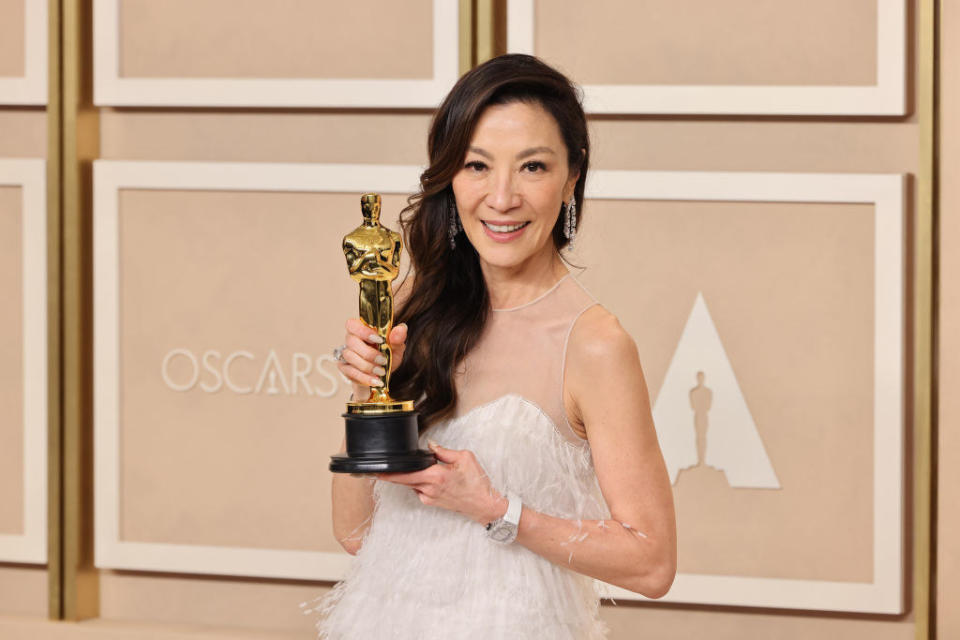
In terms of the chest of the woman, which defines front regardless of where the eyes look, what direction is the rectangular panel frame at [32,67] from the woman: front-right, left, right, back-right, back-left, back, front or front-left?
right

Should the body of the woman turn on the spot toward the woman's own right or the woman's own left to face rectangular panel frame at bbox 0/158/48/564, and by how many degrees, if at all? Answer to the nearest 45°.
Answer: approximately 90° to the woman's own right

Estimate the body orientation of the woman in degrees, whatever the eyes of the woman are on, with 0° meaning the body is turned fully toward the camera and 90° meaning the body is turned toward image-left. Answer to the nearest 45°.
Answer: approximately 45°
